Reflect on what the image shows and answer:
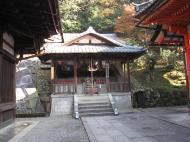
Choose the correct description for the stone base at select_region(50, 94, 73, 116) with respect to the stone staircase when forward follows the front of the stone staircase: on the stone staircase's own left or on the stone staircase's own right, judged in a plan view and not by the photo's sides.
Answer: on the stone staircase's own right

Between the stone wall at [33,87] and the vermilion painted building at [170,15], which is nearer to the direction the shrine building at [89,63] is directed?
the vermilion painted building

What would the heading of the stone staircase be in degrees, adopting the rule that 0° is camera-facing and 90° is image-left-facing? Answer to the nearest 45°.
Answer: approximately 0°

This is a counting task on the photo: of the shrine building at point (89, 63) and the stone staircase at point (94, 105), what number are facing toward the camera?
2

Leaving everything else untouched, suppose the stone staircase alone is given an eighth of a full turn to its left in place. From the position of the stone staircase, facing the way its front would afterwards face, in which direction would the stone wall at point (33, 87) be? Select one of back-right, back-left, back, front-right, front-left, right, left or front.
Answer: back

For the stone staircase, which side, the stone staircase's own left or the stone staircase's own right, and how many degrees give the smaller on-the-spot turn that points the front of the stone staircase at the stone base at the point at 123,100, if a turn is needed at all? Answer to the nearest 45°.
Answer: approximately 135° to the stone staircase's own left
